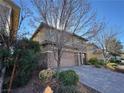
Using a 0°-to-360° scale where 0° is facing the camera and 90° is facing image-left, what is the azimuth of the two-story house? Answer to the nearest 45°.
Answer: approximately 315°

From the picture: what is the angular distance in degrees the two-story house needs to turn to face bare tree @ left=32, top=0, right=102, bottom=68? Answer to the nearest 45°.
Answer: approximately 45° to its right

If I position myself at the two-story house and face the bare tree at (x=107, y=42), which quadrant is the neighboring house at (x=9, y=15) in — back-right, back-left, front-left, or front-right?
back-right

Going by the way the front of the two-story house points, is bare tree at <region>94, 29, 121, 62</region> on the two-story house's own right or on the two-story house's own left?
on the two-story house's own left
